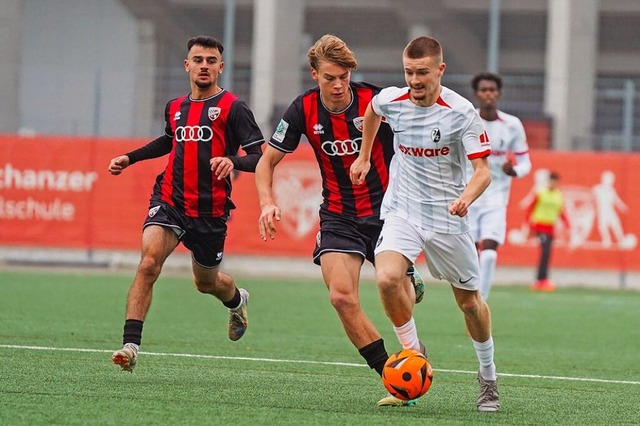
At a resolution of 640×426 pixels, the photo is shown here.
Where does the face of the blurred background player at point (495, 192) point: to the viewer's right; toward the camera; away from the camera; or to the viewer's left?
toward the camera

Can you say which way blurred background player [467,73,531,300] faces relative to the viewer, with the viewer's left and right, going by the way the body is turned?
facing the viewer

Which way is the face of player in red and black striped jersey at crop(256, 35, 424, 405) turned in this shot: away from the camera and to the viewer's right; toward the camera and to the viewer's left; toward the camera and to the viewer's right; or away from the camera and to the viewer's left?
toward the camera and to the viewer's right

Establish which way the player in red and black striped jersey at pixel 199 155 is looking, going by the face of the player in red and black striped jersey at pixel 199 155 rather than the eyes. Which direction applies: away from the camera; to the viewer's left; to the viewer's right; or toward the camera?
toward the camera

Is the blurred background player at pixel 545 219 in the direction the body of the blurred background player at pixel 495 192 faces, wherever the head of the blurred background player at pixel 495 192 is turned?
no

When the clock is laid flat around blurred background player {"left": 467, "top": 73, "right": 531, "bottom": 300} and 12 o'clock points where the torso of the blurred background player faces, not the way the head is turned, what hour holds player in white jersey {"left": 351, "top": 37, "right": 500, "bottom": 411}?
The player in white jersey is roughly at 12 o'clock from the blurred background player.

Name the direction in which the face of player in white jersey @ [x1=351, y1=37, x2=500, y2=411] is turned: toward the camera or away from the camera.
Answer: toward the camera
